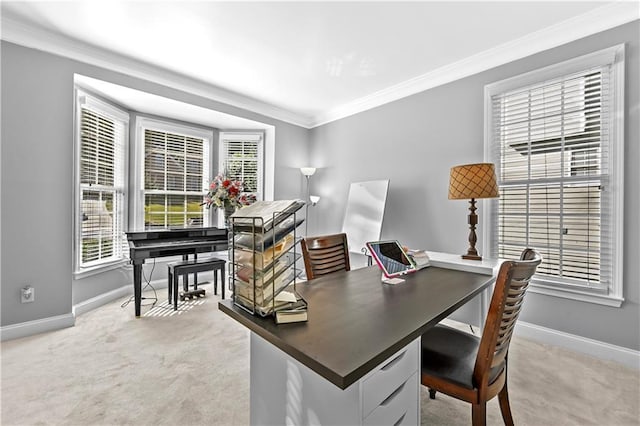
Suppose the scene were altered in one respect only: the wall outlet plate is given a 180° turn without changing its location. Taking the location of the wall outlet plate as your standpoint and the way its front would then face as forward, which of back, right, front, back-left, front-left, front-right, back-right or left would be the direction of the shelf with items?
back

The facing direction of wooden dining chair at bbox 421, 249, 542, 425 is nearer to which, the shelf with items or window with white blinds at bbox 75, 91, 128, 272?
the window with white blinds

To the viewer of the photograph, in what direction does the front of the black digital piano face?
facing the viewer and to the right of the viewer

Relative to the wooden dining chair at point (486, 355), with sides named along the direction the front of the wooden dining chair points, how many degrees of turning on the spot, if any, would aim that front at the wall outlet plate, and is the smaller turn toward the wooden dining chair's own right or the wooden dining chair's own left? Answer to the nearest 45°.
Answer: approximately 45° to the wooden dining chair's own left

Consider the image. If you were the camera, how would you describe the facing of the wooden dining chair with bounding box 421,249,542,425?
facing away from the viewer and to the left of the viewer

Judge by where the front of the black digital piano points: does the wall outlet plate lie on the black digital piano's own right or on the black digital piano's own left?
on the black digital piano's own right

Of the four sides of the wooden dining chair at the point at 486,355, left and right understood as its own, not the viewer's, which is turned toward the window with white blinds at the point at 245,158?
front
